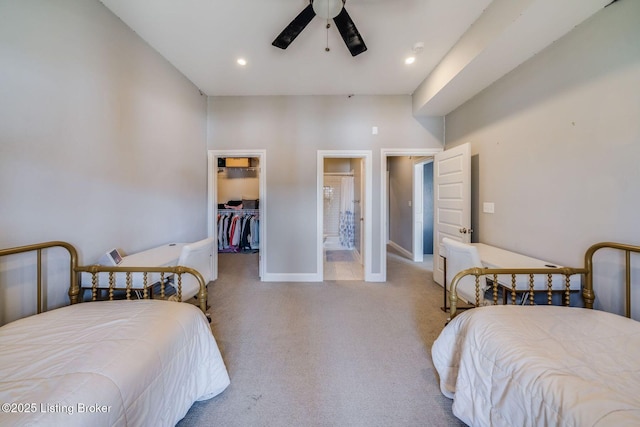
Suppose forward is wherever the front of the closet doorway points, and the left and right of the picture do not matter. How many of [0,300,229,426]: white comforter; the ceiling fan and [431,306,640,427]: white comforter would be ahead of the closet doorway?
3

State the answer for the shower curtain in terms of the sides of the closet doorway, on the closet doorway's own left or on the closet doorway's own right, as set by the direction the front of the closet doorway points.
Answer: on the closet doorway's own left

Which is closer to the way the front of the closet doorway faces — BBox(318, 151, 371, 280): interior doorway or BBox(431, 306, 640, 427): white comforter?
the white comforter

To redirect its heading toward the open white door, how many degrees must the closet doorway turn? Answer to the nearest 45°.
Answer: approximately 45° to its left

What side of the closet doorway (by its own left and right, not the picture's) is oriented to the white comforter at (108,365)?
front

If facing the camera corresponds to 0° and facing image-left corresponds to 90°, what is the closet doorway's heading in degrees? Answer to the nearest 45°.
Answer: approximately 0°

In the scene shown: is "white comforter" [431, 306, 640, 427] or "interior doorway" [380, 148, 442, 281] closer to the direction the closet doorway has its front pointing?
the white comforter

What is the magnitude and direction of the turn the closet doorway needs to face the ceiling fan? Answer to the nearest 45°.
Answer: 0° — it already faces it

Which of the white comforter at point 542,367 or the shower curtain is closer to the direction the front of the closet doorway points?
the white comforter

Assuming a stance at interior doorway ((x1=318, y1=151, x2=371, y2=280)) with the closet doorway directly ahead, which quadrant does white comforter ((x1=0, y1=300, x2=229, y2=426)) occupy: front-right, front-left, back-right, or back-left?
front-left

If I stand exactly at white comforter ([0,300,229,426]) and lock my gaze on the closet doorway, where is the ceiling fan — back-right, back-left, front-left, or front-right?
front-right

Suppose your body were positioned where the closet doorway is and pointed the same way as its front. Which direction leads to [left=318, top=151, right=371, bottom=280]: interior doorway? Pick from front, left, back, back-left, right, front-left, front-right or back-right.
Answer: left
